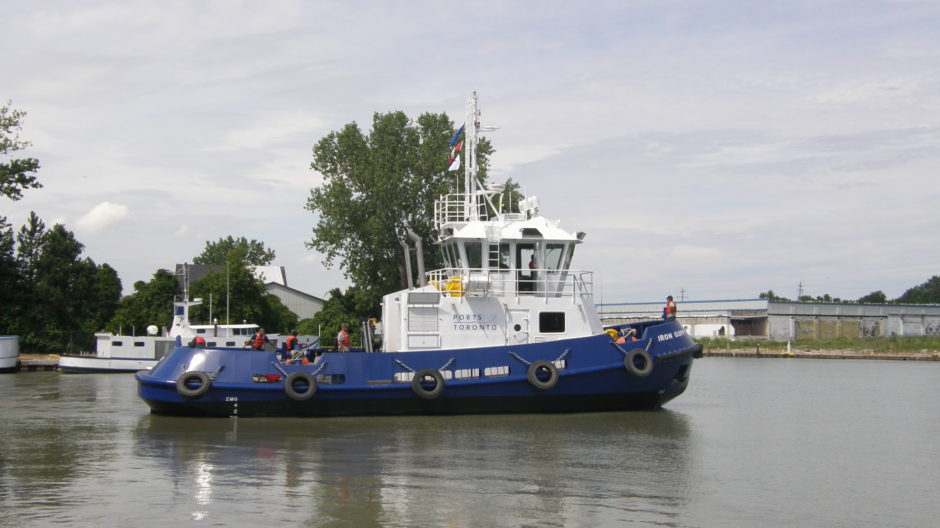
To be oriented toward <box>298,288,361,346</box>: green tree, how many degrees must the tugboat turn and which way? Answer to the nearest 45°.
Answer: approximately 90° to its left

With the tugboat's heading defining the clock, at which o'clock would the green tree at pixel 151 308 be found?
The green tree is roughly at 8 o'clock from the tugboat.

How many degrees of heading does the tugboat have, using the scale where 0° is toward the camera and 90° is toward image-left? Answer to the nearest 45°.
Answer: approximately 270°

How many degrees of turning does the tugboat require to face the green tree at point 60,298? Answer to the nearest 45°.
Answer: approximately 135° to its left

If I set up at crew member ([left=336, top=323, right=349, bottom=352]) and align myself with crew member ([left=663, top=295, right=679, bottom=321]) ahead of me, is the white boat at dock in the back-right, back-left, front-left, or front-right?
back-left

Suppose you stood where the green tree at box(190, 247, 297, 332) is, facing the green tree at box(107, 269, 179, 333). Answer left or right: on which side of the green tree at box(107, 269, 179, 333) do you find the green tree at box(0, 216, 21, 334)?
left

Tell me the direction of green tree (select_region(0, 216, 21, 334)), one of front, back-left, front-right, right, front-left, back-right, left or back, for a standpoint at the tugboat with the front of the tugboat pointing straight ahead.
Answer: back-left
